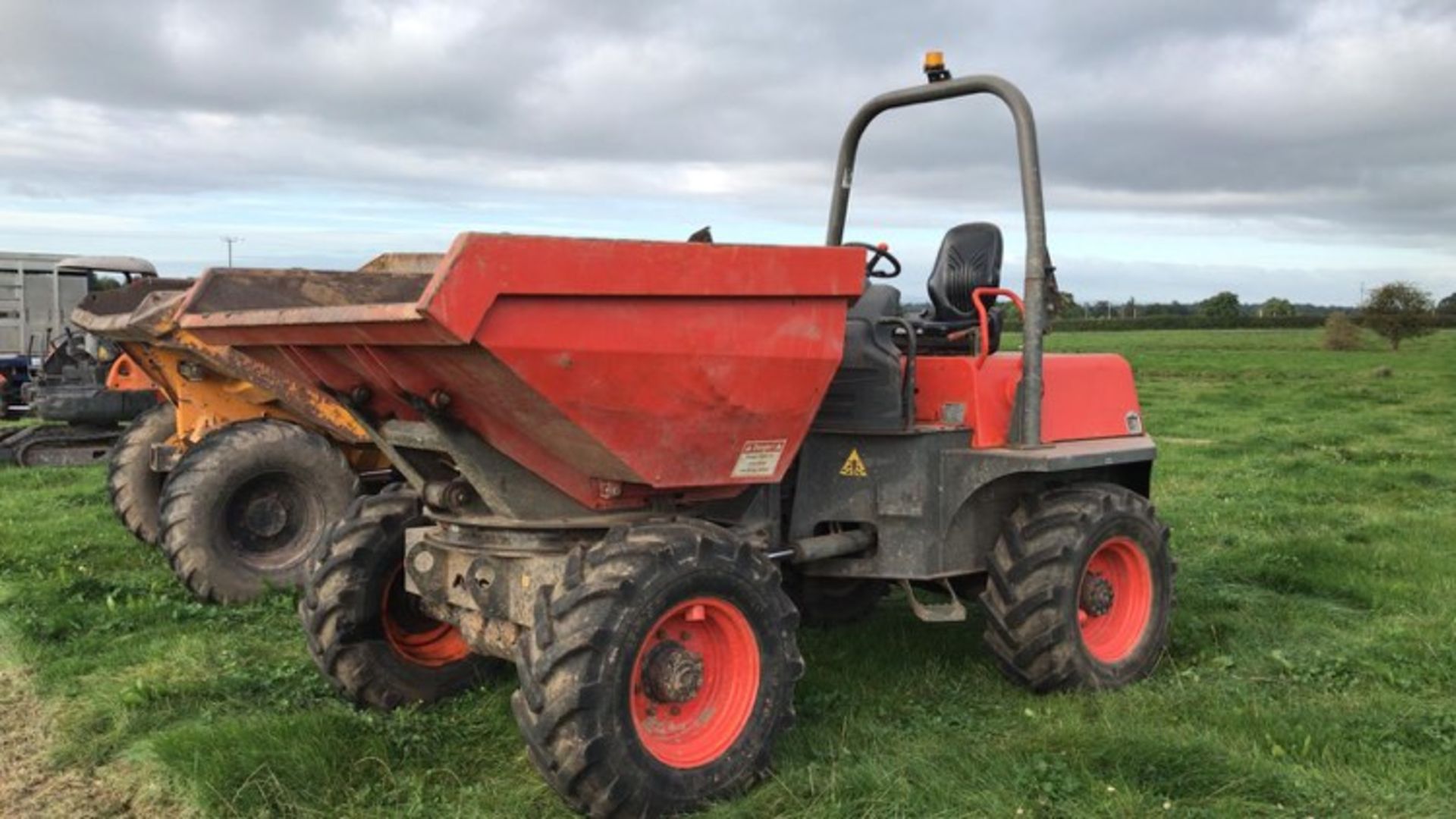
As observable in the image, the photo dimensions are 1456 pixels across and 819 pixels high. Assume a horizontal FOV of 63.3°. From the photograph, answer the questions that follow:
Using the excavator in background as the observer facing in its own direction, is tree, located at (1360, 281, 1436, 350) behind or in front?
behind

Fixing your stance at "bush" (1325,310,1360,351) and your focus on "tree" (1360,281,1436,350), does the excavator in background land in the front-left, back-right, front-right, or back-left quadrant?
back-right

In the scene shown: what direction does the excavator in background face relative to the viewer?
to the viewer's left

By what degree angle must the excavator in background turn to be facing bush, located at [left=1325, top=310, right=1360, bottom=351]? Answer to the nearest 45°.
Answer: approximately 180°

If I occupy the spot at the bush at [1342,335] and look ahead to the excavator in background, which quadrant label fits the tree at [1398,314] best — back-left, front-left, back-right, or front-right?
back-left
